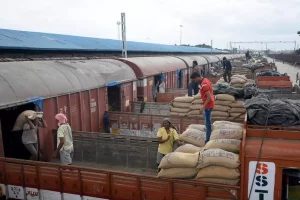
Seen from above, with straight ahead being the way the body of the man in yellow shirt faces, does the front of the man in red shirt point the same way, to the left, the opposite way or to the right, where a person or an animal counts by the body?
to the right

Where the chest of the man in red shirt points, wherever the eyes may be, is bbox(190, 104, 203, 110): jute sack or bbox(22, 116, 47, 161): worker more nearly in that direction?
the worker

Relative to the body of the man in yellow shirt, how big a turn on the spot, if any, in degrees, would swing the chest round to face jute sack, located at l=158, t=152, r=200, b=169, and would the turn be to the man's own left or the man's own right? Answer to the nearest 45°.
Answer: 0° — they already face it

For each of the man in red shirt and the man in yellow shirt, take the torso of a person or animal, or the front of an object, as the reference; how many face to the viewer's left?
1

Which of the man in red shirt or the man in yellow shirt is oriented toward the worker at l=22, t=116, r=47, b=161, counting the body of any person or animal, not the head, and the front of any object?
the man in red shirt

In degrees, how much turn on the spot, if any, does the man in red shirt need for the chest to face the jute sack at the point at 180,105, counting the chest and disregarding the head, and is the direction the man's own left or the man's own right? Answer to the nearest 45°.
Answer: approximately 90° to the man's own right

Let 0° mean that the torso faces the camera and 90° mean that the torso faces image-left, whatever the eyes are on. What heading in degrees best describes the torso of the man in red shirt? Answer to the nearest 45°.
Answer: approximately 90°

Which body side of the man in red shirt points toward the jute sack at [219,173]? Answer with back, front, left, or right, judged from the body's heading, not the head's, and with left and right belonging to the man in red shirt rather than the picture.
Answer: left

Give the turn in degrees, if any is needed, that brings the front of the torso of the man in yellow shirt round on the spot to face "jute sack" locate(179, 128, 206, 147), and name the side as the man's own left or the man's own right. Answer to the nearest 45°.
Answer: approximately 90° to the man's own left

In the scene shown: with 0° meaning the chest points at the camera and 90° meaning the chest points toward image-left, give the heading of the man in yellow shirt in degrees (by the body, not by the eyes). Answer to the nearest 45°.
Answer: approximately 0°

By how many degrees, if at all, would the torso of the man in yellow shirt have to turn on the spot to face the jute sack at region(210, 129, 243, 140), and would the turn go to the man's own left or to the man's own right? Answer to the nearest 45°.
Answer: approximately 45° to the man's own left
